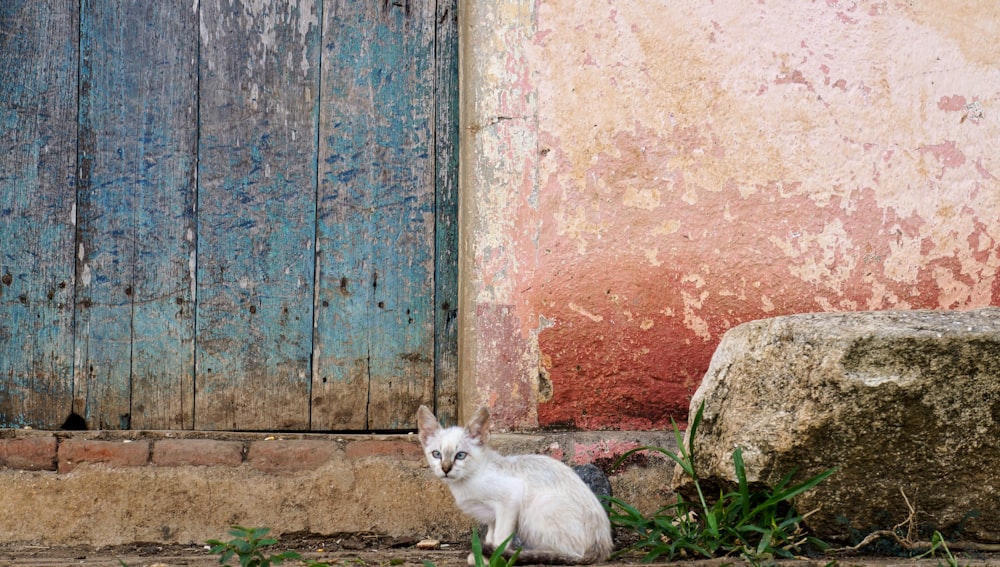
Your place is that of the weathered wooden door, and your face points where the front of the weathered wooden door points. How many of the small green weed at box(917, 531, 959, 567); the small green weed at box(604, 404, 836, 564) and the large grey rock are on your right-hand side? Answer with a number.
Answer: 0

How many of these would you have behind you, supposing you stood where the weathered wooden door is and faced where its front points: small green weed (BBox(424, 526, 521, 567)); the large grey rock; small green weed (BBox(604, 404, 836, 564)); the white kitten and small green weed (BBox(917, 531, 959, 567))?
0

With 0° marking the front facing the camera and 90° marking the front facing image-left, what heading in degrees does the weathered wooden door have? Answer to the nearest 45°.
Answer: approximately 0°

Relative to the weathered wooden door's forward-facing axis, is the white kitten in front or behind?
in front

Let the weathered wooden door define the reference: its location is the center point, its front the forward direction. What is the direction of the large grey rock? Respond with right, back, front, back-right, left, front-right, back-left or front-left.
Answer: front-left

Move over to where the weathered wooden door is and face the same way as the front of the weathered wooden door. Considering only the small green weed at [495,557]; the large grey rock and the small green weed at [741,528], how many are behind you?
0

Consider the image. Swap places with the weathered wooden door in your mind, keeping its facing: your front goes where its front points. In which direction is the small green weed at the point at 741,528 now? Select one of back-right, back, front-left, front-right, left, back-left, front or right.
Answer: front-left

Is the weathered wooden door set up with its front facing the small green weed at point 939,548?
no

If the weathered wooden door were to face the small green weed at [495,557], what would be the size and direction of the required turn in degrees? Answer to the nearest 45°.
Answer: approximately 45° to its left

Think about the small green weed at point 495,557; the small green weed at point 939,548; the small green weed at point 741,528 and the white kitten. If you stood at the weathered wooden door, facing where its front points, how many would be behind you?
0
